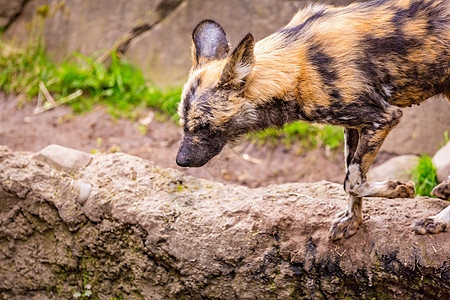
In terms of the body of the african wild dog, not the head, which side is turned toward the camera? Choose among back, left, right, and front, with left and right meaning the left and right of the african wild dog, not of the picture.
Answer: left

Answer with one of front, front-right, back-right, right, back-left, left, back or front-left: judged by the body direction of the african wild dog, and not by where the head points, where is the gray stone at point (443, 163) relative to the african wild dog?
back-right
